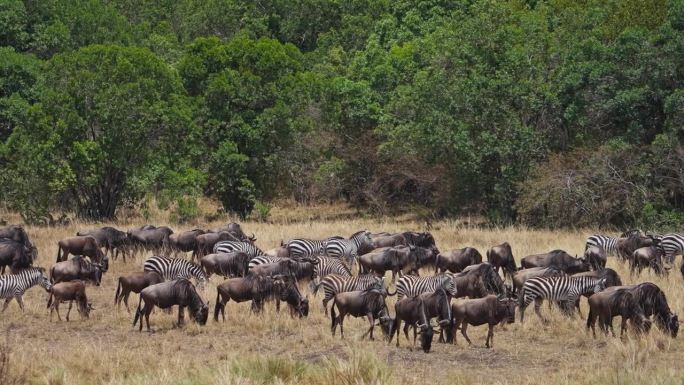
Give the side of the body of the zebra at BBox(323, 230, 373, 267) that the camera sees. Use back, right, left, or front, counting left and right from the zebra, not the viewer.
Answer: right

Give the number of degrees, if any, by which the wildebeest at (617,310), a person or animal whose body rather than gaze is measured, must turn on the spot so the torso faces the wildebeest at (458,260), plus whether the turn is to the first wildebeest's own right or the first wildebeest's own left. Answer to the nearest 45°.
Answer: approximately 135° to the first wildebeest's own left

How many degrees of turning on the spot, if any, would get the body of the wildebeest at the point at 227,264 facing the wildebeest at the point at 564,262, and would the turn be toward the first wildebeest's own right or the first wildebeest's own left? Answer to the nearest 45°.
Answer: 0° — it already faces it

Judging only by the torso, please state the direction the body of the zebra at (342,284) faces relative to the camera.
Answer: to the viewer's right

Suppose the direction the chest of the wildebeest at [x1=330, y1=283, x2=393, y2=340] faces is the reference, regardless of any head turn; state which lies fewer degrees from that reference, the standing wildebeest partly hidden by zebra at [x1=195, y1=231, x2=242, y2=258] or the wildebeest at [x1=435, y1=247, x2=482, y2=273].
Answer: the wildebeest

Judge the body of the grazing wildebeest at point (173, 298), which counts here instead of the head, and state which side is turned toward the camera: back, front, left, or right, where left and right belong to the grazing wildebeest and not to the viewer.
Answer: right

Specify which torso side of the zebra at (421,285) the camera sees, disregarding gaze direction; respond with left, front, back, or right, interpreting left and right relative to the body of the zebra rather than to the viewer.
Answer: right

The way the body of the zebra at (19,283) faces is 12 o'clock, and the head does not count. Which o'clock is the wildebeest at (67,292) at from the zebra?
The wildebeest is roughly at 2 o'clock from the zebra.

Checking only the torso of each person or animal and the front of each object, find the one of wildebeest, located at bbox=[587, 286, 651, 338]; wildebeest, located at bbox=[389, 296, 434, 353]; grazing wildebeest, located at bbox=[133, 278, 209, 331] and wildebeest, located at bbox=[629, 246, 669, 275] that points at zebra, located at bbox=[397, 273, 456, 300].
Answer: the grazing wildebeest
